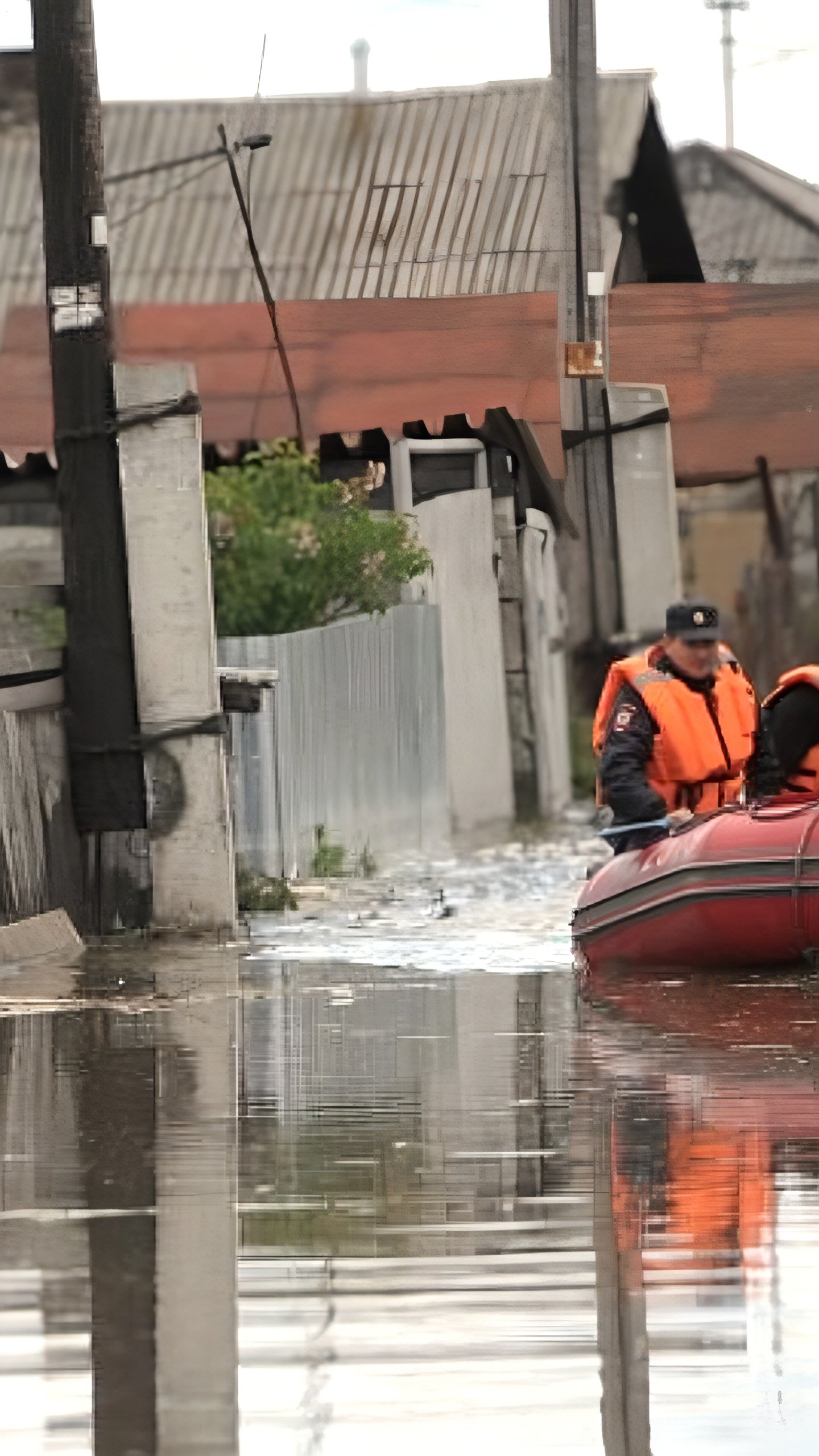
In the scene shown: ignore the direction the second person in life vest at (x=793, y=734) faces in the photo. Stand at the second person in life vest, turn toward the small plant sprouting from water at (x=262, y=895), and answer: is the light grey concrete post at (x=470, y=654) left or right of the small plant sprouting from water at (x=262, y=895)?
right

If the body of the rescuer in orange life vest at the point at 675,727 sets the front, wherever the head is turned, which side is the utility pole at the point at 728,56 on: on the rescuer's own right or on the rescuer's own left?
on the rescuer's own left
